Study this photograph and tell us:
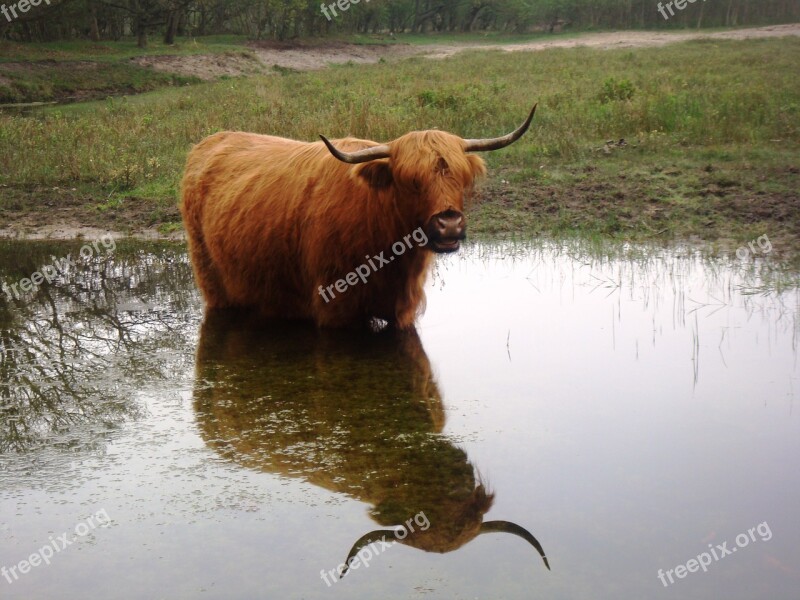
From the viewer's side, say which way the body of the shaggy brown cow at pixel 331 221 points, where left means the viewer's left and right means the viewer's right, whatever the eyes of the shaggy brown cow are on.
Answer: facing the viewer and to the right of the viewer
